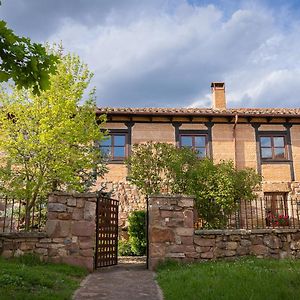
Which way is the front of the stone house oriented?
toward the camera

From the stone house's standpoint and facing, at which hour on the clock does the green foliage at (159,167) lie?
The green foliage is roughly at 1 o'clock from the stone house.

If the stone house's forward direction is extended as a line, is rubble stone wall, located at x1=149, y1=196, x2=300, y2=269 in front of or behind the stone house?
in front

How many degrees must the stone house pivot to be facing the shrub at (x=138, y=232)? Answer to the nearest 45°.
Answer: approximately 45° to its right

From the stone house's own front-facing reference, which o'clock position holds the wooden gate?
The wooden gate is roughly at 1 o'clock from the stone house.

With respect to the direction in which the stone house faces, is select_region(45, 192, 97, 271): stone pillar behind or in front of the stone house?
in front

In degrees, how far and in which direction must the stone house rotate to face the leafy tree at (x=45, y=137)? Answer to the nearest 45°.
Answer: approximately 45° to its right

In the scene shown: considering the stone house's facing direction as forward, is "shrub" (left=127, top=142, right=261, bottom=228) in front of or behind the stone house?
in front

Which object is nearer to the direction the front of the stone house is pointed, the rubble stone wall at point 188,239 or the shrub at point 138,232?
the rubble stone wall
